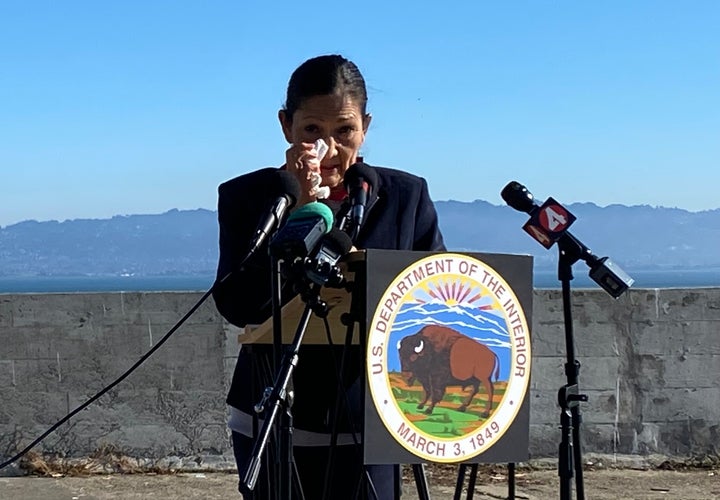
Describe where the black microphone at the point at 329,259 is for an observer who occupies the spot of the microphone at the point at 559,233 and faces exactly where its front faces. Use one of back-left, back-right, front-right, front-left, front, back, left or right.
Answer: front-left

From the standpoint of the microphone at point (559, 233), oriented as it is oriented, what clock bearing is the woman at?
The woman is roughly at 12 o'clock from the microphone.

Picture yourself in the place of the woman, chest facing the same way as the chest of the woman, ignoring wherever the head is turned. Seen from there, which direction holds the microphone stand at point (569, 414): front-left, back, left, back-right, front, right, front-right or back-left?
left

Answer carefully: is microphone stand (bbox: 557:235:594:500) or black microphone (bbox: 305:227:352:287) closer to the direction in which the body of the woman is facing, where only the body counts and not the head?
the black microphone

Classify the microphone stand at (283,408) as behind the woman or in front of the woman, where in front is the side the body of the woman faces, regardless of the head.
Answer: in front

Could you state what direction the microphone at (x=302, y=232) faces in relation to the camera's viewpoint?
facing away from the viewer and to the right of the viewer

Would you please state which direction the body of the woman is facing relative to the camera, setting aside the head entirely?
toward the camera

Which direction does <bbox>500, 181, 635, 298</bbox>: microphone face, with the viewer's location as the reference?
facing to the left of the viewer

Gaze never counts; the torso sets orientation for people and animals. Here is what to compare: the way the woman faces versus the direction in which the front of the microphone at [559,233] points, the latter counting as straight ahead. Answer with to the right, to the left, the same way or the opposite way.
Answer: to the left

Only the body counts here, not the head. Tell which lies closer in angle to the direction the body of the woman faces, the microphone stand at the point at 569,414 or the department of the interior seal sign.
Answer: the department of the interior seal sign

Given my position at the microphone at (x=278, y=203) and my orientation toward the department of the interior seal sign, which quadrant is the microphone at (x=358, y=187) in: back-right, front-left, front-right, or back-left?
front-left
